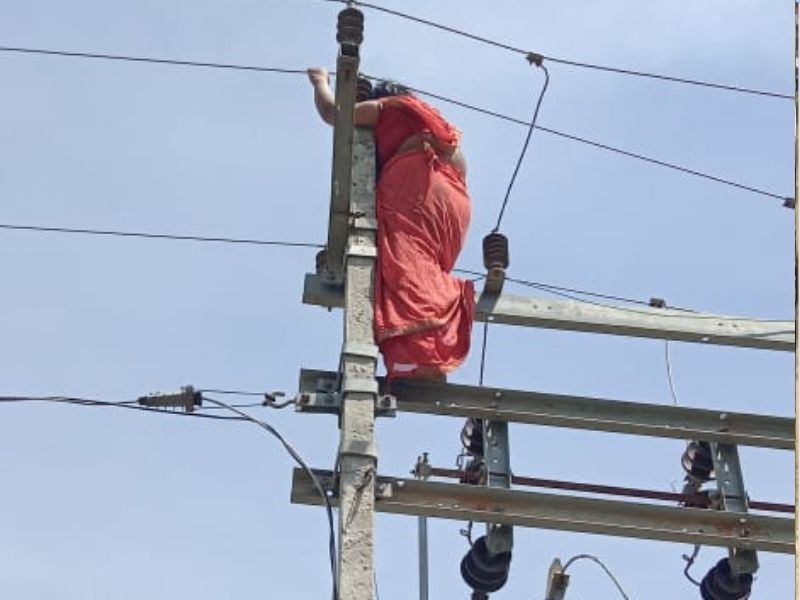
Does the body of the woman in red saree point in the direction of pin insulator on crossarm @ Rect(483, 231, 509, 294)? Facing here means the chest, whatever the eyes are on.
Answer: no

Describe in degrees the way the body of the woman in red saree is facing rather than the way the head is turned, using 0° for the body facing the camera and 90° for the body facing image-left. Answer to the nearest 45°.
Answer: approximately 90°
